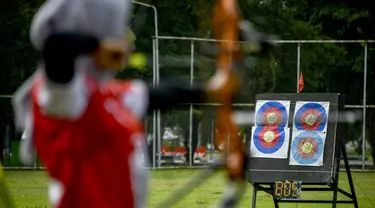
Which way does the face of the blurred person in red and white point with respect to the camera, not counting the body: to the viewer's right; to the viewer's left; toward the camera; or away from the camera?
to the viewer's right

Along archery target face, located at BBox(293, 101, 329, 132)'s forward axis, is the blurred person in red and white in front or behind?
in front

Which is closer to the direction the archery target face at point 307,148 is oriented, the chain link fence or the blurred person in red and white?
the blurred person in red and white

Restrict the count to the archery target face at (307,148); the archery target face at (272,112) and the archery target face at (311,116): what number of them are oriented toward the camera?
3

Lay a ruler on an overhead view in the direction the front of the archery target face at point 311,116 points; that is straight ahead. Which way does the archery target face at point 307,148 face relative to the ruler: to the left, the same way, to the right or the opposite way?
the same way

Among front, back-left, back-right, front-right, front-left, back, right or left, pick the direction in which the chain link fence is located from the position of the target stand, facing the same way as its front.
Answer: back

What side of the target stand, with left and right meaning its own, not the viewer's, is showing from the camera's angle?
front

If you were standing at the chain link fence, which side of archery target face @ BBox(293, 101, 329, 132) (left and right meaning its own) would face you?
back

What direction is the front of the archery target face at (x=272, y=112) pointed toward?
toward the camera

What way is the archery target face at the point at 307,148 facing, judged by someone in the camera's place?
facing the viewer

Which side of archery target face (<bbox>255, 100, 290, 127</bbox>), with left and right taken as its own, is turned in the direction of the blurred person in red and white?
front
